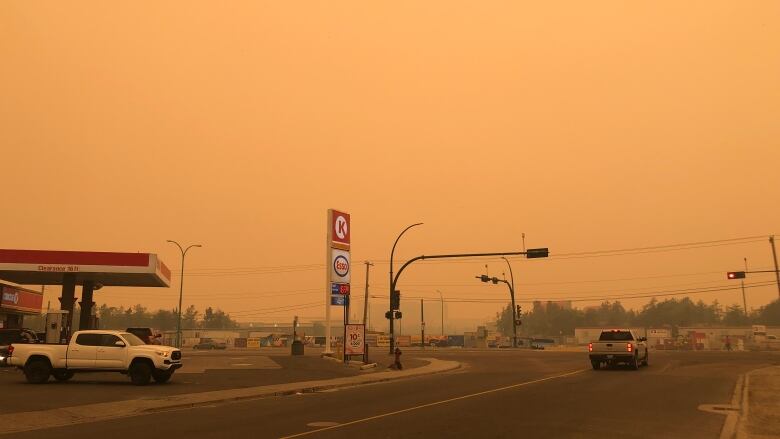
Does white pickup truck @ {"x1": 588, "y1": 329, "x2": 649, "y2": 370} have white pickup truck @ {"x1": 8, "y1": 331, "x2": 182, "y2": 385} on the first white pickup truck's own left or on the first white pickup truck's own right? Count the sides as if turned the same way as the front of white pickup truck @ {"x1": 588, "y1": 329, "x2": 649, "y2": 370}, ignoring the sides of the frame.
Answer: on the first white pickup truck's own left

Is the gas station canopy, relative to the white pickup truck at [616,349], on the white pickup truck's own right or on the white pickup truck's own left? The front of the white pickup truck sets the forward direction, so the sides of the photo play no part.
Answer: on the white pickup truck's own left

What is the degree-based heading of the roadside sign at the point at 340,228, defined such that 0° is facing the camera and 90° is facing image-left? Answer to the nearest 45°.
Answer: approximately 315°

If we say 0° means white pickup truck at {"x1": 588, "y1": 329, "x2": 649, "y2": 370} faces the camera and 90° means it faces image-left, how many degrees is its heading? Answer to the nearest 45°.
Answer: approximately 180°

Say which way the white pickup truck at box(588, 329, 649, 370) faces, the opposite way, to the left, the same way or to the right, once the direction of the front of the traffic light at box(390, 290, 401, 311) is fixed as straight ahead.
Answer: the same way
